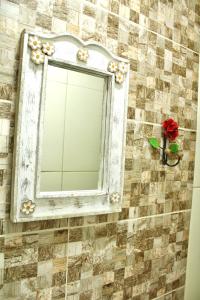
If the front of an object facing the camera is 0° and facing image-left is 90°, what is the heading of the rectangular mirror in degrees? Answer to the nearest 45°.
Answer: approximately 315°
